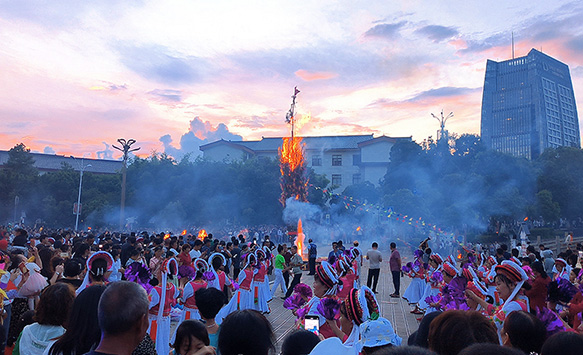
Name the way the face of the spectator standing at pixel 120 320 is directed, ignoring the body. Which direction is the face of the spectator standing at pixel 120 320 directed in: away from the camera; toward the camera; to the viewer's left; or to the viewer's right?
away from the camera
